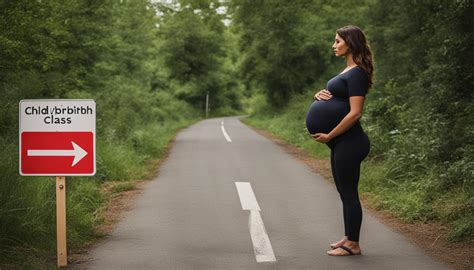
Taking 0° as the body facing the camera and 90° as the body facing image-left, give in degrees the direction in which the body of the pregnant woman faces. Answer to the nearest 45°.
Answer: approximately 90°

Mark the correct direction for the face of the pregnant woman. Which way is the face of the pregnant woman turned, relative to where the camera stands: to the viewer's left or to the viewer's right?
to the viewer's left

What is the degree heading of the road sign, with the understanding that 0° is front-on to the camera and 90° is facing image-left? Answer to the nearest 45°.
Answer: approximately 0°

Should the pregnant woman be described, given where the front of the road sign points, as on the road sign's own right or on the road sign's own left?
on the road sign's own left
